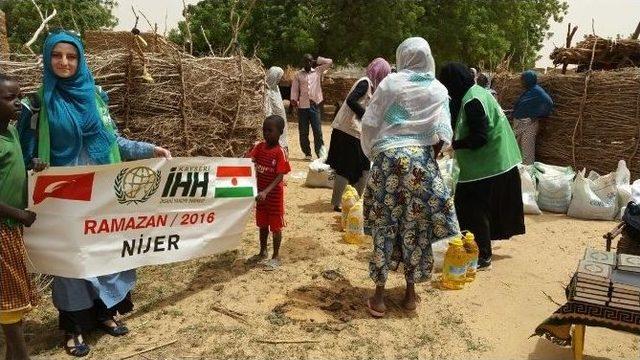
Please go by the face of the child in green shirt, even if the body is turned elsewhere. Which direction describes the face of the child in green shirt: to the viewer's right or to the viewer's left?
to the viewer's right

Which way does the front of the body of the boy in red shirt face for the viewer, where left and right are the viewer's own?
facing the viewer and to the left of the viewer

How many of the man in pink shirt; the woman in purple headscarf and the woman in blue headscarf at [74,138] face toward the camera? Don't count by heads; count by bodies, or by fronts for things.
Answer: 2

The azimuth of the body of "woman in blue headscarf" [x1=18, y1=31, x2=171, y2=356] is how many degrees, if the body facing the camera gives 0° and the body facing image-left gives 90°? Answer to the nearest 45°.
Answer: approximately 0°

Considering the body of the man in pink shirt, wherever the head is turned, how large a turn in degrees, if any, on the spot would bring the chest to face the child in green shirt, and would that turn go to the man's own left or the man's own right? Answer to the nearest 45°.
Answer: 0° — they already face them

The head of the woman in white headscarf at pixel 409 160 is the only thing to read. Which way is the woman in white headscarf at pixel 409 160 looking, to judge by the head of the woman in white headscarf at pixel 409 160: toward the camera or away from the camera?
away from the camera
